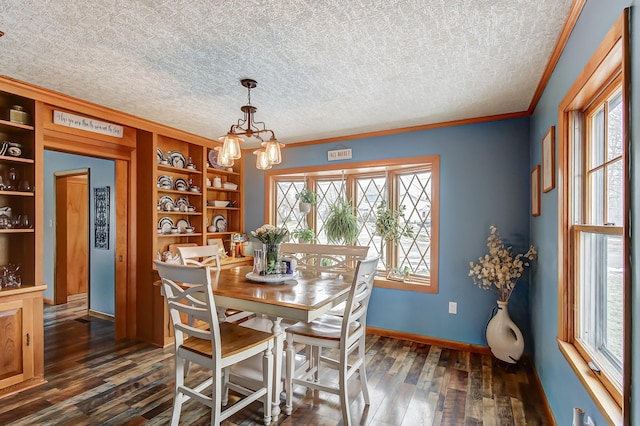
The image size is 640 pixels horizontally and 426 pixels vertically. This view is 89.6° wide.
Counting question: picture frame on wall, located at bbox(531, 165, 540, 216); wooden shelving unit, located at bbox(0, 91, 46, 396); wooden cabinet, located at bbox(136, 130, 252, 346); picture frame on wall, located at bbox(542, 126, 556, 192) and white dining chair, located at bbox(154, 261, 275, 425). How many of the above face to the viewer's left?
2

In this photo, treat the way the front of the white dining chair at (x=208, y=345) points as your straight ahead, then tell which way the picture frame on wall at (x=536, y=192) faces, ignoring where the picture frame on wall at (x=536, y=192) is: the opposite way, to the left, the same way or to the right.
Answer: to the left

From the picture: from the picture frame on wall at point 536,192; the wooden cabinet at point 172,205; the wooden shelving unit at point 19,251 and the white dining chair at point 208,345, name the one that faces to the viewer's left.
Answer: the picture frame on wall

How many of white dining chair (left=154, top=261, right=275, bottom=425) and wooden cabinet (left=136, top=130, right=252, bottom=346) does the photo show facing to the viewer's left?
0

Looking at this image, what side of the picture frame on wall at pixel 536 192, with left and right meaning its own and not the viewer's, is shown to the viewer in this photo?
left

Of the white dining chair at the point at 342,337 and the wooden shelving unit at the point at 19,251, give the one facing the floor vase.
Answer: the wooden shelving unit

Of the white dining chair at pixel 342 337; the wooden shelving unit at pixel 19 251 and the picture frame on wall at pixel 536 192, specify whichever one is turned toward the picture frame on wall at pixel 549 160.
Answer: the wooden shelving unit

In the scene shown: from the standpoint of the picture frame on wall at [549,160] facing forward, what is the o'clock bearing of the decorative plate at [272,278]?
The decorative plate is roughly at 11 o'clock from the picture frame on wall.

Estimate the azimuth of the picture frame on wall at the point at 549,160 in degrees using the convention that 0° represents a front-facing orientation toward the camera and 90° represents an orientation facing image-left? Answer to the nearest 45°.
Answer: approximately 90°

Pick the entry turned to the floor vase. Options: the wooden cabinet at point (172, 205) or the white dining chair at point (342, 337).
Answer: the wooden cabinet

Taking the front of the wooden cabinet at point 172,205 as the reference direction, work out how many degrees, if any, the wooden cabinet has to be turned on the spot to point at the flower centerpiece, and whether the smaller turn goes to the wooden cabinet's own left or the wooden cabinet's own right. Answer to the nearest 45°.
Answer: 0° — it already faces it

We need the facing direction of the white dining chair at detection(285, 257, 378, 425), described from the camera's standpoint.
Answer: facing away from the viewer and to the left of the viewer

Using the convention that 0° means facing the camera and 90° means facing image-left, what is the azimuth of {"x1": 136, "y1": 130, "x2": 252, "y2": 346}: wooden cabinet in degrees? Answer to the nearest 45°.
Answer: approximately 315°

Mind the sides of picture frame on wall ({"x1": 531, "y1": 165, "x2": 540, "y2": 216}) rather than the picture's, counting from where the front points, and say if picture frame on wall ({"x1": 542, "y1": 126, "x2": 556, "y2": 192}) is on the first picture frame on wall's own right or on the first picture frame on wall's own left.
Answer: on the first picture frame on wall's own left

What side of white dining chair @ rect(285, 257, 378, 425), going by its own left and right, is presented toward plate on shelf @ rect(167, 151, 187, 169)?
front
